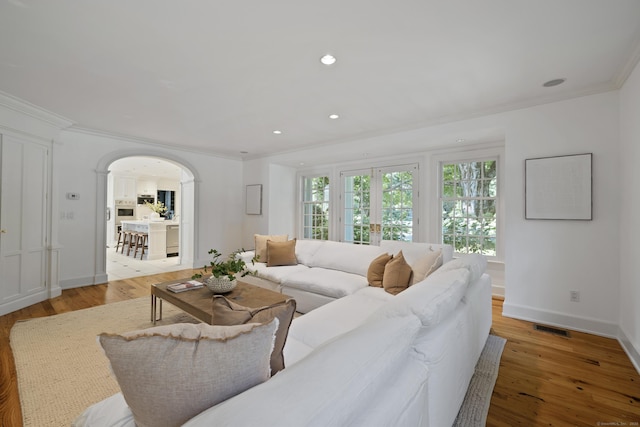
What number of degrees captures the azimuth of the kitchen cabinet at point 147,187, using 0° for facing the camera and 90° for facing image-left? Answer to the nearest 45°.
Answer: approximately 0°

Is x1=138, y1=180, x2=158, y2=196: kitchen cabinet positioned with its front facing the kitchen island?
yes

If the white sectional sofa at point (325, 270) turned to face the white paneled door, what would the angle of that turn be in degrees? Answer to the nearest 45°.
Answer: approximately 45° to its right

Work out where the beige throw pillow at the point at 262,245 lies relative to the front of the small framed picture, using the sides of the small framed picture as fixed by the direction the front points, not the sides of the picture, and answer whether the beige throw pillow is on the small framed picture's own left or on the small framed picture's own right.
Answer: on the small framed picture's own left

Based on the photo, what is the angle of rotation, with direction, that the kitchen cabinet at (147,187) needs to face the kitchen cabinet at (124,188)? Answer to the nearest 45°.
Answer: approximately 45° to its right

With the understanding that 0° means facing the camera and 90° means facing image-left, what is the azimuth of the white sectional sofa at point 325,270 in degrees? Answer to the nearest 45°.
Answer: approximately 45°

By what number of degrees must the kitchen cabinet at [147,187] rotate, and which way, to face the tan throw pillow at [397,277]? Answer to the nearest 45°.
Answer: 0° — it already faces it
